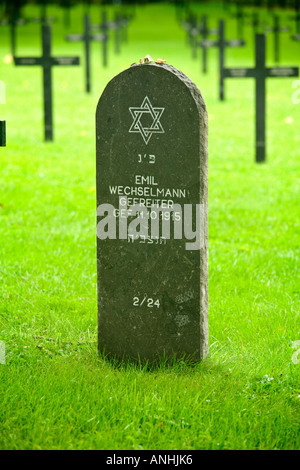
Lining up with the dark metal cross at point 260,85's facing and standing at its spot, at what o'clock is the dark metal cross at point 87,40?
the dark metal cross at point 87,40 is roughly at 5 o'clock from the dark metal cross at point 260,85.

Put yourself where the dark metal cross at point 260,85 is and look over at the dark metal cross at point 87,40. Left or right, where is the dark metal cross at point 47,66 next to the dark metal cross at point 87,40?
left

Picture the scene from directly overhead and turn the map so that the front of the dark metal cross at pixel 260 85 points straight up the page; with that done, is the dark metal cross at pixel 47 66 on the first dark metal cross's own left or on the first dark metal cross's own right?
on the first dark metal cross's own right

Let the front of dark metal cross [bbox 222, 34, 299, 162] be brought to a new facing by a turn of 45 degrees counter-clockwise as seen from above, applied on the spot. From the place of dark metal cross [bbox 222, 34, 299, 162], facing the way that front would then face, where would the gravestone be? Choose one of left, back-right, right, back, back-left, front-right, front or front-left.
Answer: front-right

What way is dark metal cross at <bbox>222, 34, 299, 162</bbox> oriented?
toward the camera
